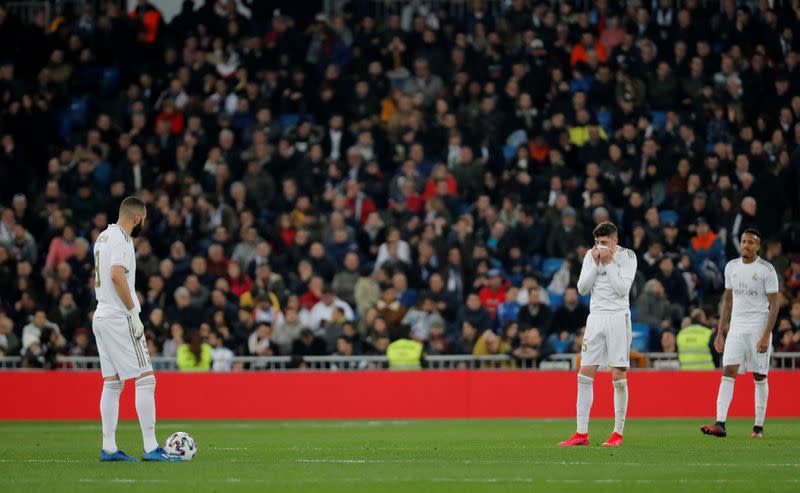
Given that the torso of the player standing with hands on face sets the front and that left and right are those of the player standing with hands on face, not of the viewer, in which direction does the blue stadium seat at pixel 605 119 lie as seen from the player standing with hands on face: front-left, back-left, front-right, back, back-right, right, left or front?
back-right

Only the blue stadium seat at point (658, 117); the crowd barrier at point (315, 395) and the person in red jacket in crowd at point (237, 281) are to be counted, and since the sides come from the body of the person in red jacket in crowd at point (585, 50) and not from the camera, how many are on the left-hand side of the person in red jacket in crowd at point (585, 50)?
1

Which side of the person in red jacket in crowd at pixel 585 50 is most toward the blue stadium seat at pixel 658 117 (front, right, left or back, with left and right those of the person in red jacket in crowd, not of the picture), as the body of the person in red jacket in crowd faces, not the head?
front

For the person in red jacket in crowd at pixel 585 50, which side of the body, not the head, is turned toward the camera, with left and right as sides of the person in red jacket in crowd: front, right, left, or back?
front

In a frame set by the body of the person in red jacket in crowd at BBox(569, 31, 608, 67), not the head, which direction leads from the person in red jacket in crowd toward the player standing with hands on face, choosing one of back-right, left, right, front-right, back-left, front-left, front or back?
front

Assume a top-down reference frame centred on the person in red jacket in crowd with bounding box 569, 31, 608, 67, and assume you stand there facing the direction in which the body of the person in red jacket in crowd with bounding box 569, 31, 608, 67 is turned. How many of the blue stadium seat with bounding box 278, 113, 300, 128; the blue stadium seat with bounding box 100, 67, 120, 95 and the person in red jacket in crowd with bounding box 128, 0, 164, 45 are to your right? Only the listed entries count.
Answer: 3

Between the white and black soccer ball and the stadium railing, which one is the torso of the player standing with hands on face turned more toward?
the white and black soccer ball

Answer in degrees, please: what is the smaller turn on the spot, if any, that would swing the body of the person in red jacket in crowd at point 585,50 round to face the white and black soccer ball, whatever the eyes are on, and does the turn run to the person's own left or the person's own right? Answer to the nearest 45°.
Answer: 0° — they already face it

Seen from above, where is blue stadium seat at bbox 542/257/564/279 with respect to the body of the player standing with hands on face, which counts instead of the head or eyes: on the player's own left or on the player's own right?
on the player's own right

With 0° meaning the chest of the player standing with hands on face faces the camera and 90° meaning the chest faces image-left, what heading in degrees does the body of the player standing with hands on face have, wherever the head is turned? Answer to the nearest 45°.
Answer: approximately 45°

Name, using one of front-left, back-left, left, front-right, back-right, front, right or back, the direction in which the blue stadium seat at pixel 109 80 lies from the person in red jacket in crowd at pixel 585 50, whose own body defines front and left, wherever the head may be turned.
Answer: right

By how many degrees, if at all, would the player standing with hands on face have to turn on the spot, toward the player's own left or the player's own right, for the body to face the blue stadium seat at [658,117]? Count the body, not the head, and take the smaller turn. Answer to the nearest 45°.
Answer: approximately 135° to the player's own right

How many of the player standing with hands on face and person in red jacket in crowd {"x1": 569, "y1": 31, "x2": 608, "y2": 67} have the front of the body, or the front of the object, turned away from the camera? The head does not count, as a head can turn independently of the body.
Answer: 0
